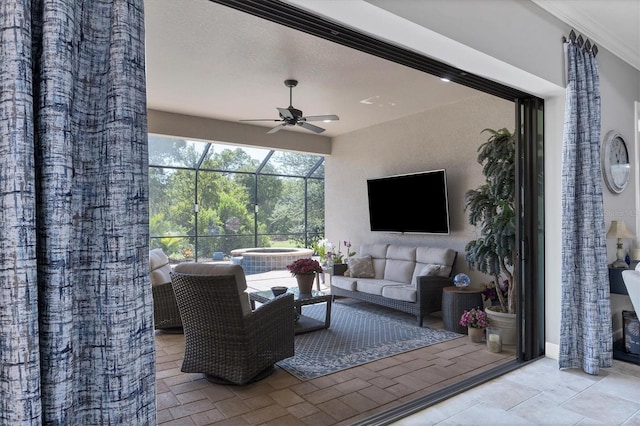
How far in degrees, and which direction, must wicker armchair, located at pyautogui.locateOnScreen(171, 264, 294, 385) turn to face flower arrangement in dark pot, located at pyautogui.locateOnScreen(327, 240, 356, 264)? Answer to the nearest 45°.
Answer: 0° — it already faces it

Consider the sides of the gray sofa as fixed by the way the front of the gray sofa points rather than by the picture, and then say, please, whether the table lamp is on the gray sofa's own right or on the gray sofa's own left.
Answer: on the gray sofa's own left

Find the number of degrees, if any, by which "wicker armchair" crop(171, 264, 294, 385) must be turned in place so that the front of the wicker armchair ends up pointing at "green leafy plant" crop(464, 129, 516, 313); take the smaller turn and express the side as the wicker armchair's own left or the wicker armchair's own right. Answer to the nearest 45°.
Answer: approximately 45° to the wicker armchair's own right

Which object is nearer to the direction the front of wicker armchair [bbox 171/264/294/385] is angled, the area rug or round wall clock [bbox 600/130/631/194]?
the area rug

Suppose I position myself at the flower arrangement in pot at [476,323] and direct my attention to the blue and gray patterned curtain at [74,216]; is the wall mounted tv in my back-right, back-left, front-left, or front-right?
back-right

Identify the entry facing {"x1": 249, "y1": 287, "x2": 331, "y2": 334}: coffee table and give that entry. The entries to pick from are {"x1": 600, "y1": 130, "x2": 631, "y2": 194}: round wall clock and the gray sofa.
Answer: the gray sofa

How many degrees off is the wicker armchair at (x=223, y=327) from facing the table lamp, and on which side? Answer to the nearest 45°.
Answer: approximately 45° to its right

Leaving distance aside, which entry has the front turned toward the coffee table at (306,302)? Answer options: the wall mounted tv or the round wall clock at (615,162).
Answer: the wall mounted tv

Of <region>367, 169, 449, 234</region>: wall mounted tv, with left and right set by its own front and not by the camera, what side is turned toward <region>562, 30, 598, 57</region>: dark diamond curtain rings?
left
